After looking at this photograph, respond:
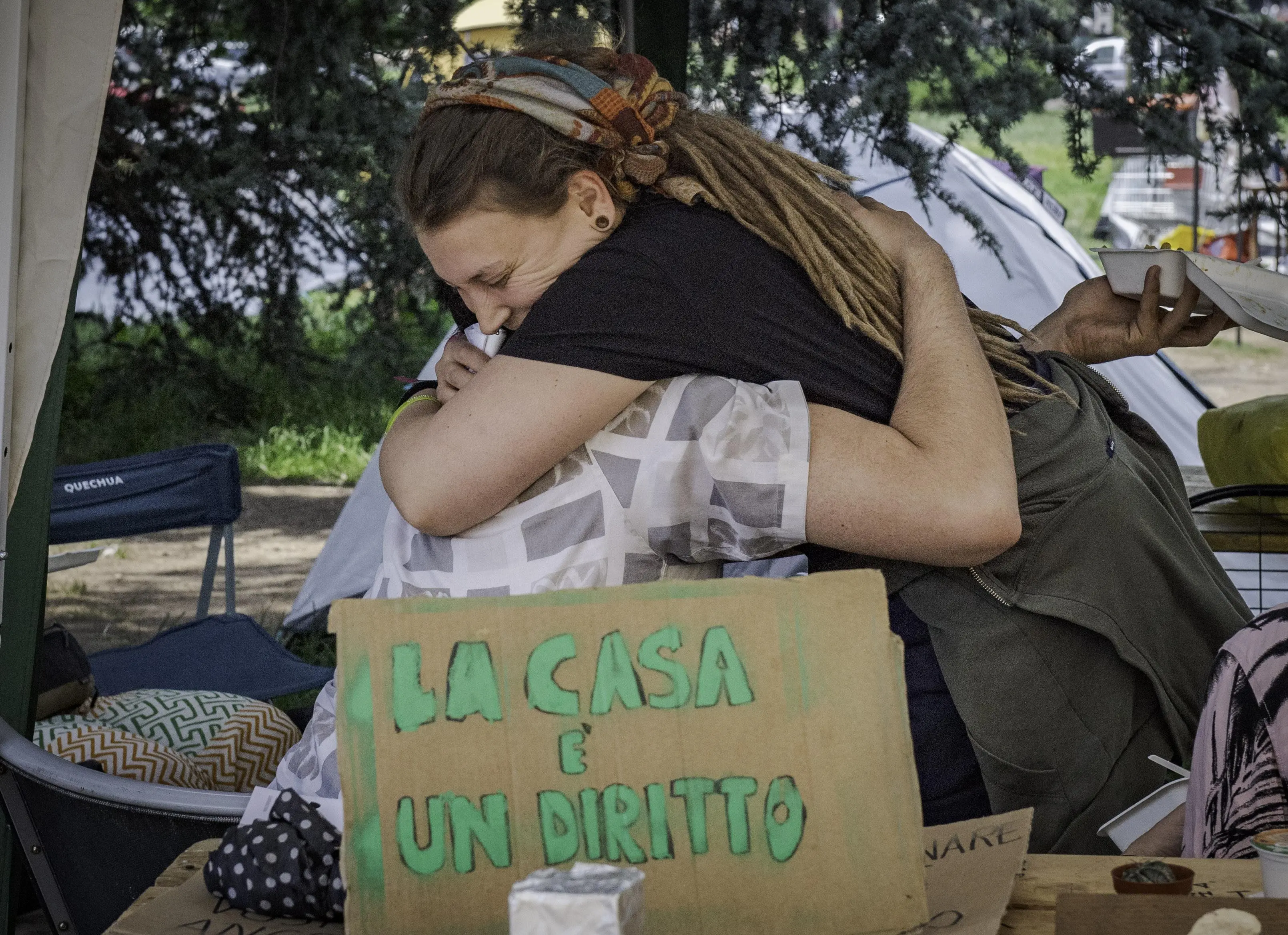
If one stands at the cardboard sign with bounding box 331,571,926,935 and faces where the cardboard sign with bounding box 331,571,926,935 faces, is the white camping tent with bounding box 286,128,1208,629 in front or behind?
behind

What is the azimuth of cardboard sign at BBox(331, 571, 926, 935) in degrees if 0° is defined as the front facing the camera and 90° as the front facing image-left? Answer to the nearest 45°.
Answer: approximately 0°

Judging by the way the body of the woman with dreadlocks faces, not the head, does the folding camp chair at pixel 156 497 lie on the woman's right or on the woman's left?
on the woman's right

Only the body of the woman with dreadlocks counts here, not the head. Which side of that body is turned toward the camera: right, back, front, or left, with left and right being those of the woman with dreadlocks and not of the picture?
left

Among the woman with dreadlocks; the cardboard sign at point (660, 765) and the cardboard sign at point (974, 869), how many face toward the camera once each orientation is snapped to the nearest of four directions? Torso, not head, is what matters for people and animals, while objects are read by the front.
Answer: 2

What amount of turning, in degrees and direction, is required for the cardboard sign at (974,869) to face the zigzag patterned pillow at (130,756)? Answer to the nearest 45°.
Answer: approximately 135° to its right
